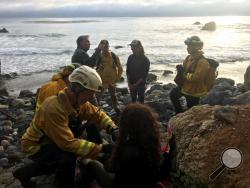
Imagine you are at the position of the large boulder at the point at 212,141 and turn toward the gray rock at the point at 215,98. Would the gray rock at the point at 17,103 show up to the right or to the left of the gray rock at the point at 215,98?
left

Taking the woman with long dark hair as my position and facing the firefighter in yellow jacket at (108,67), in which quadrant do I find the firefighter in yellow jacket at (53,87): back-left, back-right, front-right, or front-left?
front-left

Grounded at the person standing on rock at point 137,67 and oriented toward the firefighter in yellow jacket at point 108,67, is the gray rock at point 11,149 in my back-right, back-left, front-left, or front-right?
front-left

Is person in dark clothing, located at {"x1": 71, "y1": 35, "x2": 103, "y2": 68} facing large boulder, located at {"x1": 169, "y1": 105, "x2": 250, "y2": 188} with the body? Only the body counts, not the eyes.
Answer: no

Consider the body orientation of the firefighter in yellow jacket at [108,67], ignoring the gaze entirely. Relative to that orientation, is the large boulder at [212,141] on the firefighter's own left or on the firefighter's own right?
on the firefighter's own left

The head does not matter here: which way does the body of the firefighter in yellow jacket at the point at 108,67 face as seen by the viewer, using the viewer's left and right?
facing the viewer and to the left of the viewer

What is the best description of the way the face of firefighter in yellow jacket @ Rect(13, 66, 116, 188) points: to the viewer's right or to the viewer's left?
to the viewer's right

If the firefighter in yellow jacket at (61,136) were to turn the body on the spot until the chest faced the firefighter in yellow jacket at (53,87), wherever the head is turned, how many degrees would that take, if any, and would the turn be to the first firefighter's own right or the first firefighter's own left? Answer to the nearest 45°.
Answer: approximately 90° to the first firefighter's own left

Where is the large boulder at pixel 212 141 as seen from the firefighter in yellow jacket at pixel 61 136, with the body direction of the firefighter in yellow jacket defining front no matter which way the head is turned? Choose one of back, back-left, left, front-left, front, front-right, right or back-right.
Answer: front

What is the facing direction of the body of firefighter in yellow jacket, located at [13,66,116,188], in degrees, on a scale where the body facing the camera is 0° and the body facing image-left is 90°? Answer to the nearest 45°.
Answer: approximately 270°
